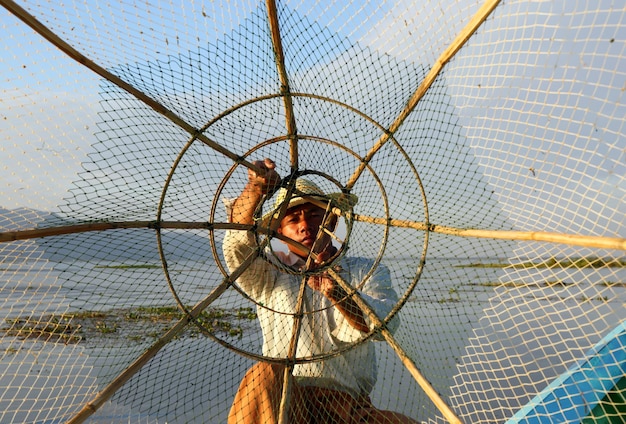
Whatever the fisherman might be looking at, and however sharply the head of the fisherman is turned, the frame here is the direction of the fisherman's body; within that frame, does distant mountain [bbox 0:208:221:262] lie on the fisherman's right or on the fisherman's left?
on the fisherman's right

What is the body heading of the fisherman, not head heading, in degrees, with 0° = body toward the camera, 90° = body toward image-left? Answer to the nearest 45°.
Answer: approximately 0°
